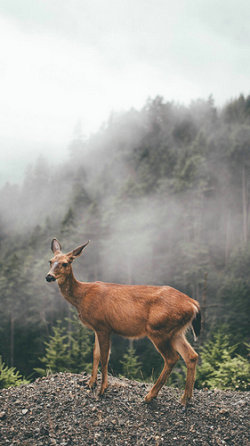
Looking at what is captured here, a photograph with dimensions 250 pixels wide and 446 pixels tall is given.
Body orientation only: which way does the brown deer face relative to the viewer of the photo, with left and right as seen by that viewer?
facing to the left of the viewer
